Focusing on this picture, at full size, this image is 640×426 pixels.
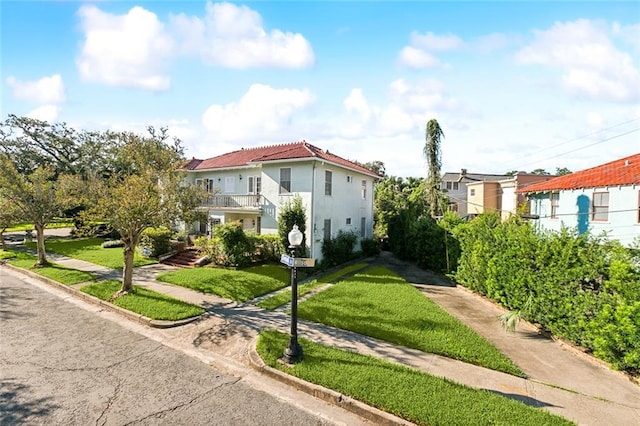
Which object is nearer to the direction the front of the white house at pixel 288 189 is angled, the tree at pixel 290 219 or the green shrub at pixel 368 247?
the tree

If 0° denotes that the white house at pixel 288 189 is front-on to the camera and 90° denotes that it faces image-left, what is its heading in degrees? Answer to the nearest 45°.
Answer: approximately 45°

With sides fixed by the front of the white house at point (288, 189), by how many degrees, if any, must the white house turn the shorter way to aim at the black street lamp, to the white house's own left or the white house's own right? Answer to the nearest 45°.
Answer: approximately 45° to the white house's own left

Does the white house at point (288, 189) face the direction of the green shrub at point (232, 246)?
yes

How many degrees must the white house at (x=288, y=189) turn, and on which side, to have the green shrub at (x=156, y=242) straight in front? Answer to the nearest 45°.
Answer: approximately 45° to its right

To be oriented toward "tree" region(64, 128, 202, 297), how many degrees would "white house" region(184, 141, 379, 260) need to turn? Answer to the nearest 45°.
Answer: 0° — it already faces it

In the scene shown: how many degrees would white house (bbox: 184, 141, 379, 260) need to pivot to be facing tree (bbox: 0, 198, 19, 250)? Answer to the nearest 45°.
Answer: approximately 45° to its right

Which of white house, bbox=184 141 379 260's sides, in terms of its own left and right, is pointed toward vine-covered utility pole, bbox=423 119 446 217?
back
